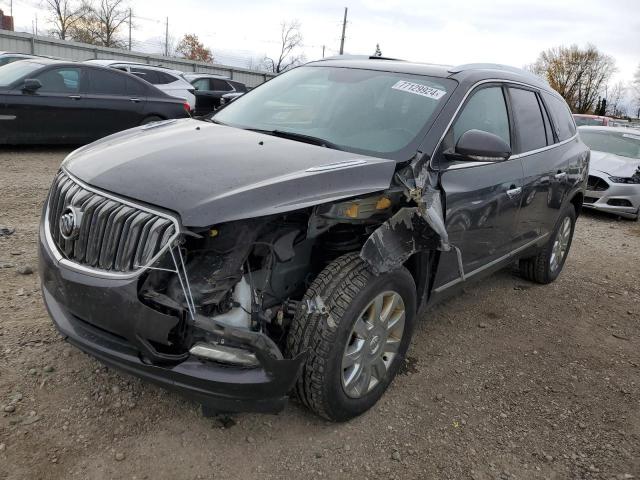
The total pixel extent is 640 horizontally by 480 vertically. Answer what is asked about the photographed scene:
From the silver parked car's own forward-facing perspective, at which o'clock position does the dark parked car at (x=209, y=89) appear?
The dark parked car is roughly at 2 o'clock from the silver parked car.

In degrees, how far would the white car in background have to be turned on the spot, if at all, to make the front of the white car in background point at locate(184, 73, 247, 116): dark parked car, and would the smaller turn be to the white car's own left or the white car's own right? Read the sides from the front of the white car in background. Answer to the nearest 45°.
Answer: approximately 135° to the white car's own right

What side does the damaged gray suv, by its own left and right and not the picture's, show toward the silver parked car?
back

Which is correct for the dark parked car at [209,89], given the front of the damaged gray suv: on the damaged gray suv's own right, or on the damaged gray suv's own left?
on the damaged gray suv's own right

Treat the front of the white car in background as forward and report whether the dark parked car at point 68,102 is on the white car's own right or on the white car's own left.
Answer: on the white car's own left

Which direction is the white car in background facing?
to the viewer's left

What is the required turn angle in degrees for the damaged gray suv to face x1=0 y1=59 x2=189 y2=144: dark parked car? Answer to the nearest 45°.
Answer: approximately 90° to its right

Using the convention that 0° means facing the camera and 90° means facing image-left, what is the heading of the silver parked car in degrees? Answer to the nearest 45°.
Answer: approximately 45°
